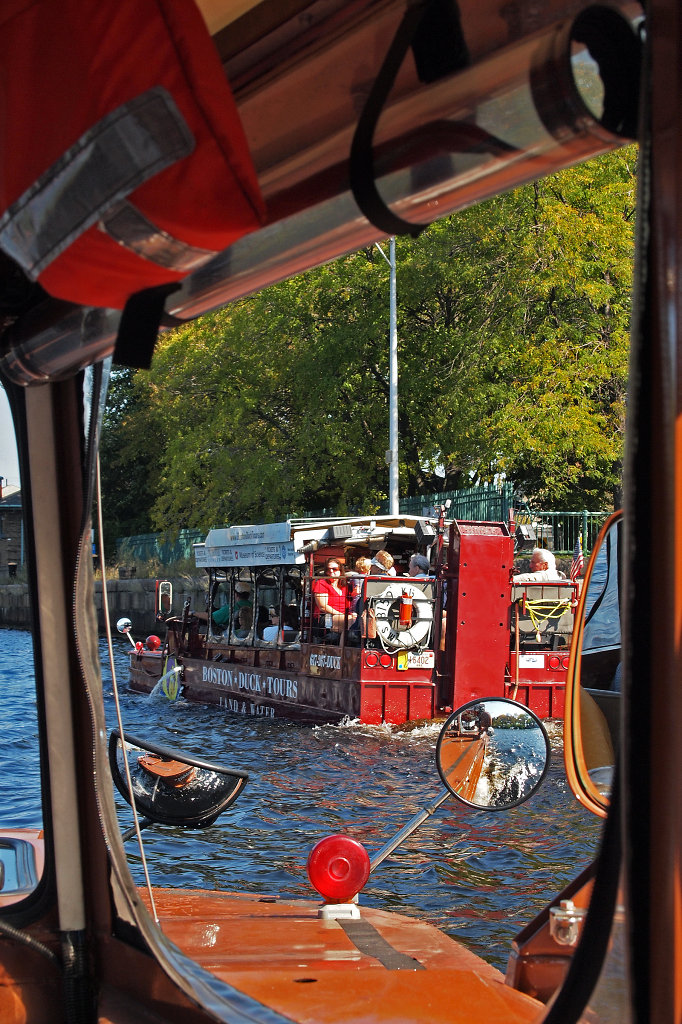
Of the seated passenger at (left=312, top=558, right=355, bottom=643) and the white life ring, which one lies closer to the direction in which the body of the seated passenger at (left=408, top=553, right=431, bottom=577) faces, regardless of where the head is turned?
the seated passenger

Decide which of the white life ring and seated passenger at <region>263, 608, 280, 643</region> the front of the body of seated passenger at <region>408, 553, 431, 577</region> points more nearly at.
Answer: the seated passenger

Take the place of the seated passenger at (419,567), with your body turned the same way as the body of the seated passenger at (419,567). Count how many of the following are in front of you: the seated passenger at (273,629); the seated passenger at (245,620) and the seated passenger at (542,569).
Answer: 2

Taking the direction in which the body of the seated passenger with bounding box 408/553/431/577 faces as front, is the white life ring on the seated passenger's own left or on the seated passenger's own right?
on the seated passenger's own left

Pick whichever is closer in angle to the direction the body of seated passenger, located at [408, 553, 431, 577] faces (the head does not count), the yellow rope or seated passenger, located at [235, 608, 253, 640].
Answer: the seated passenger

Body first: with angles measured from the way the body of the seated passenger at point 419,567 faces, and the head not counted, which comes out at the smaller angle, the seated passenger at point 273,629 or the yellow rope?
the seated passenger

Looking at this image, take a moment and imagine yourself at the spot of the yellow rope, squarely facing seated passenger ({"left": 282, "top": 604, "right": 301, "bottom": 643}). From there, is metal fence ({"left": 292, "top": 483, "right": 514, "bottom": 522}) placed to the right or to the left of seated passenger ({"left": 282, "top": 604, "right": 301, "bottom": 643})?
right

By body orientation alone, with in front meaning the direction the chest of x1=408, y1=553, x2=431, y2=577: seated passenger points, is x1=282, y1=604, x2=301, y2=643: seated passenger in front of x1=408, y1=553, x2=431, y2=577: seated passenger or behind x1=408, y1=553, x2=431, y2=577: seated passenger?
in front

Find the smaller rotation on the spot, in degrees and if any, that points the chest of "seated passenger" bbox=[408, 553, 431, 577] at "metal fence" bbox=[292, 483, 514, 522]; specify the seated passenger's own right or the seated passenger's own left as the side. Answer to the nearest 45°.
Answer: approximately 45° to the seated passenger's own right

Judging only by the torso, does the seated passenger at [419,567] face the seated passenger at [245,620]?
yes

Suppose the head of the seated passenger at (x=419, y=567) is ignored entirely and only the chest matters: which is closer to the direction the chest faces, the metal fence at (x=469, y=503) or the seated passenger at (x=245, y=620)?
the seated passenger

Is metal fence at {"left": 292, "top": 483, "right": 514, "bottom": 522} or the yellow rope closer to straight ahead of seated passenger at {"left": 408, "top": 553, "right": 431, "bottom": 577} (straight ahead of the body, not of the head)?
the metal fence

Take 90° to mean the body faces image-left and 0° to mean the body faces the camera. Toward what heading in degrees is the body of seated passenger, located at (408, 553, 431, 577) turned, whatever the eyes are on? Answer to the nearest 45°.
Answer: approximately 135°
